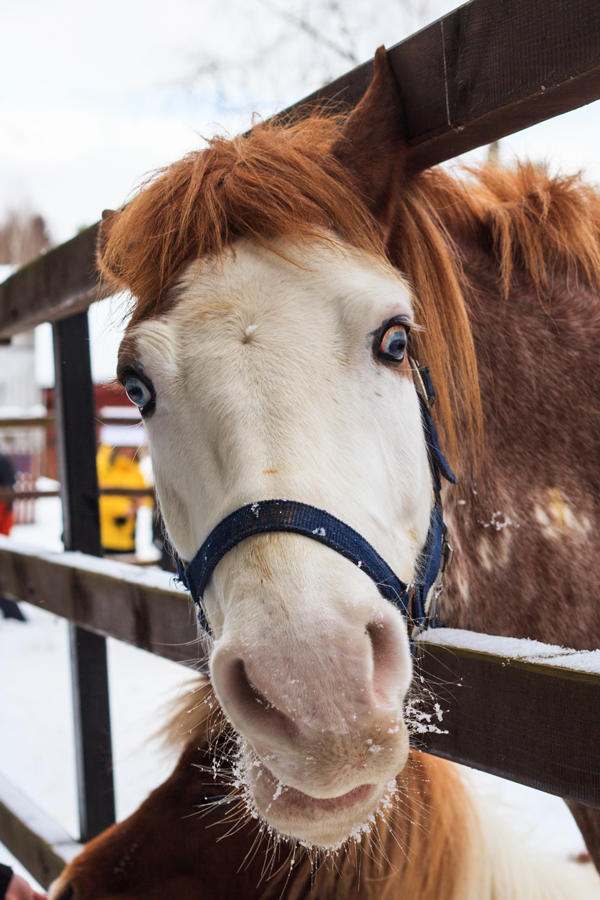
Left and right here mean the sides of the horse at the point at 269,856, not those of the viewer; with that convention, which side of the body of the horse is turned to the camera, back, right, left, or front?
left

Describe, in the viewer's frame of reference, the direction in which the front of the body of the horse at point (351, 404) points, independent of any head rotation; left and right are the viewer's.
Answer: facing the viewer and to the left of the viewer
